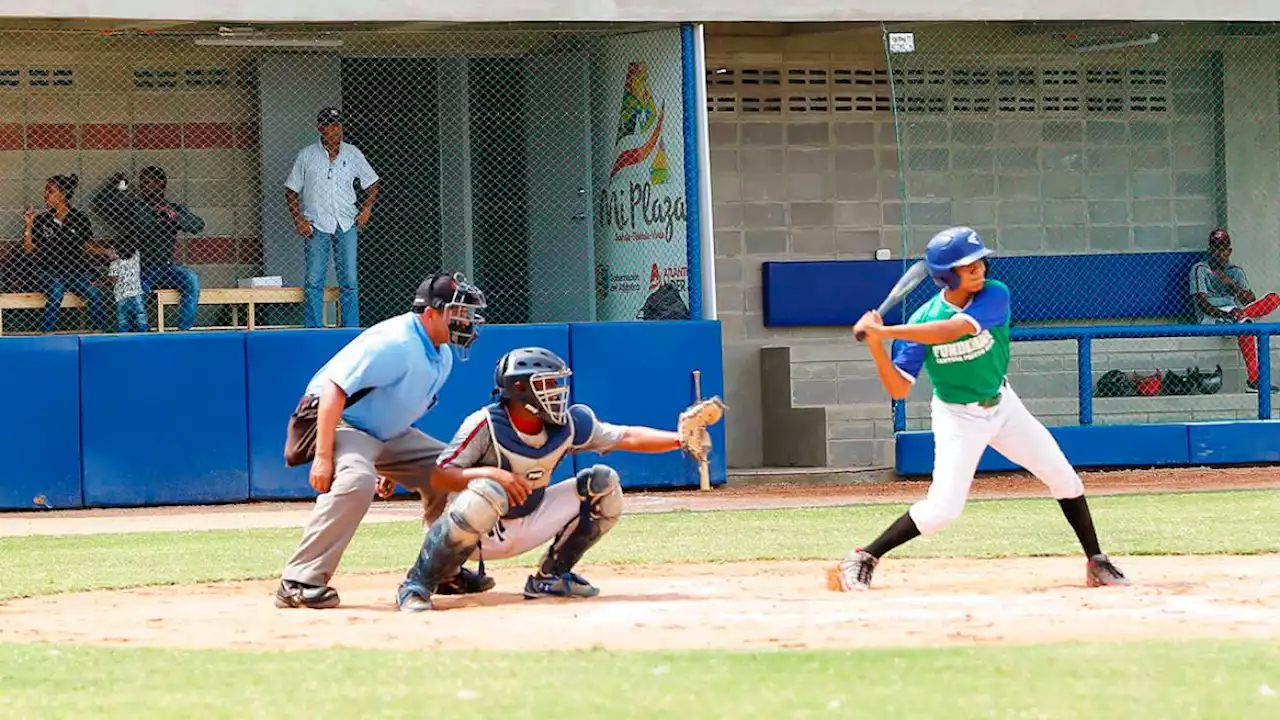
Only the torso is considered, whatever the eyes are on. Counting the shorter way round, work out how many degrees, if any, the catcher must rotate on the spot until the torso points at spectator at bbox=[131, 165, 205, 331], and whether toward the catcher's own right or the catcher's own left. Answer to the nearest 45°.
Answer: approximately 135° to the catcher's own left

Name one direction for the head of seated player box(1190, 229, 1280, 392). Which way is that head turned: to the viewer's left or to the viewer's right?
to the viewer's left

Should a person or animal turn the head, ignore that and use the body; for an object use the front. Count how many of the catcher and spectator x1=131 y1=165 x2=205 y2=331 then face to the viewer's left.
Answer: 0

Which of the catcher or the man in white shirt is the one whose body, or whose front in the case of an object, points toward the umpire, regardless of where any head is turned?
the man in white shirt

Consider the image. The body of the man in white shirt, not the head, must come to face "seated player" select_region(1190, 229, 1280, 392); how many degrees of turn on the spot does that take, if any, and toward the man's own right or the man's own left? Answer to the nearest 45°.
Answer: approximately 90° to the man's own left

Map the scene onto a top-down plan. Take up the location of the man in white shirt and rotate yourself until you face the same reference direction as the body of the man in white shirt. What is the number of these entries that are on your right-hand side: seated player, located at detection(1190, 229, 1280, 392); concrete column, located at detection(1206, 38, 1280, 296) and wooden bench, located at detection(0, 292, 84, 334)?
1

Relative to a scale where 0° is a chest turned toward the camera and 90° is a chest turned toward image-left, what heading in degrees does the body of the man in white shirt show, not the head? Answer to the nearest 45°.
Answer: approximately 0°

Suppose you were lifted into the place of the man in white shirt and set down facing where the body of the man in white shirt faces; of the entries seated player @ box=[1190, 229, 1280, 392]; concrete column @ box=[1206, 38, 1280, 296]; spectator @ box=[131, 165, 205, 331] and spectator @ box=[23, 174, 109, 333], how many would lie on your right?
2

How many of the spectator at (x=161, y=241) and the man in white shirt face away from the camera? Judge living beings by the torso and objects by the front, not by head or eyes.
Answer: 0

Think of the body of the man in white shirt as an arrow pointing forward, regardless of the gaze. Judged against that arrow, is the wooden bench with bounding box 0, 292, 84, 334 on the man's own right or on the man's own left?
on the man's own right

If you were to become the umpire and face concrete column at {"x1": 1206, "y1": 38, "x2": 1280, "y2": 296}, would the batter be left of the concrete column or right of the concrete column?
right

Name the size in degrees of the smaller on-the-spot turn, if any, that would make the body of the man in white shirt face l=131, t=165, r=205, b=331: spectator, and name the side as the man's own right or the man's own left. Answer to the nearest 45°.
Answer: approximately 90° to the man's own right
